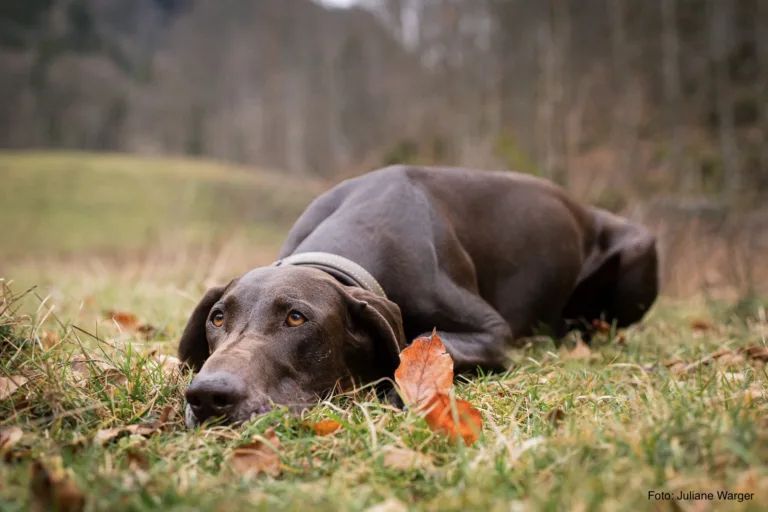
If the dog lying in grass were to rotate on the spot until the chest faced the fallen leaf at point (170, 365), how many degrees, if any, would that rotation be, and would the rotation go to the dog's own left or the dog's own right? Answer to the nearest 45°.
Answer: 0° — it already faces it

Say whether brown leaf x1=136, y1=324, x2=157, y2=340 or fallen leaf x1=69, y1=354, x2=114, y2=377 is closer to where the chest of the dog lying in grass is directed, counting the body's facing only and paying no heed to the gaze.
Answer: the fallen leaf

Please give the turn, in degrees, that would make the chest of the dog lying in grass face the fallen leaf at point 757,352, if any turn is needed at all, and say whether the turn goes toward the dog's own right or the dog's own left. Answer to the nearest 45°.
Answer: approximately 135° to the dog's own left

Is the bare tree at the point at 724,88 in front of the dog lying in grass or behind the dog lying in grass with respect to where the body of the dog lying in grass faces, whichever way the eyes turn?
behind

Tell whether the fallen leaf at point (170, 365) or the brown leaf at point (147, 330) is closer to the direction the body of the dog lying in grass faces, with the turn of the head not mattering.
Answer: the fallen leaf

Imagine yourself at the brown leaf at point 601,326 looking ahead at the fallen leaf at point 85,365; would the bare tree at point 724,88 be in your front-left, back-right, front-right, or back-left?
back-right

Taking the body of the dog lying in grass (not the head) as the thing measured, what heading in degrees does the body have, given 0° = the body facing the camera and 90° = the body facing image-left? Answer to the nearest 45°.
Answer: approximately 45°

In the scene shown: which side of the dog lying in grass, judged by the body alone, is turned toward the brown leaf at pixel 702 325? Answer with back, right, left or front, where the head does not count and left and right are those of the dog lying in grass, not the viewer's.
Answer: back

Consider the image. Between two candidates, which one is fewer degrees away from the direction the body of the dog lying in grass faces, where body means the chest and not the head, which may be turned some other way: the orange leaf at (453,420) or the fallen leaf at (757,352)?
the orange leaf
